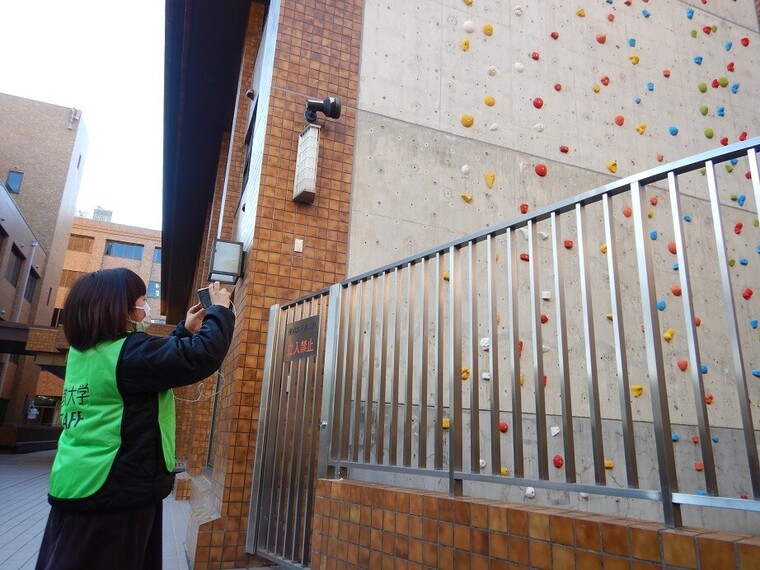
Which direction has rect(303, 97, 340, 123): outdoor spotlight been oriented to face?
to the viewer's right

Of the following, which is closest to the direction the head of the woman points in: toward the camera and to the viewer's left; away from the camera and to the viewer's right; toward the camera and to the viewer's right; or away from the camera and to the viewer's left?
away from the camera and to the viewer's right
